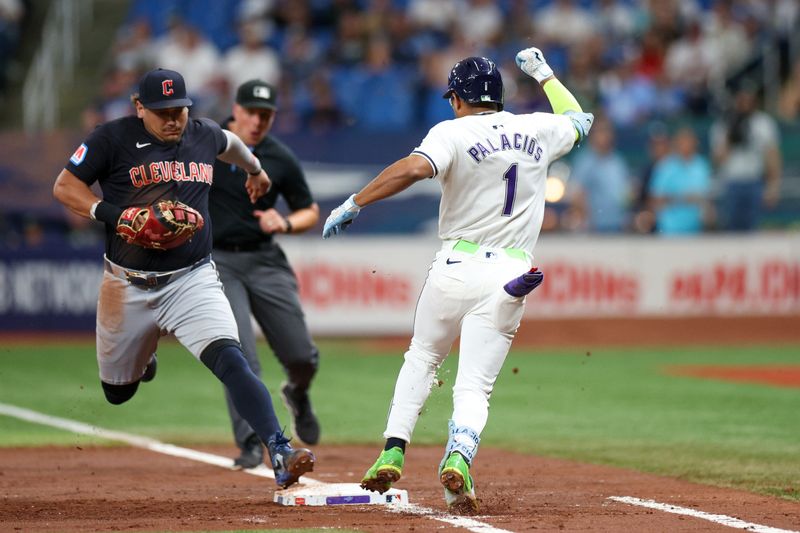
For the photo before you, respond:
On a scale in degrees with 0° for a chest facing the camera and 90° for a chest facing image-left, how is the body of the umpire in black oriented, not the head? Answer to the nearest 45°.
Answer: approximately 0°

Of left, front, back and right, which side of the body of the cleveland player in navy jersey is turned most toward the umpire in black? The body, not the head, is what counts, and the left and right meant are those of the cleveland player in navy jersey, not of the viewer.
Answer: left

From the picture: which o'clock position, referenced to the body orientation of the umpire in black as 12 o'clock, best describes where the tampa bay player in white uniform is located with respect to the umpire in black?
The tampa bay player in white uniform is roughly at 11 o'clock from the umpire in black.

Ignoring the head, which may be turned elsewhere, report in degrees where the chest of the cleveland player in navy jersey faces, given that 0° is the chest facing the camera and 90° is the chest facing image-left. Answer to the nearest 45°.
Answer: approximately 315°

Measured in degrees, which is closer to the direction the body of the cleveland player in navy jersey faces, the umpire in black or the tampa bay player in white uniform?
the tampa bay player in white uniform

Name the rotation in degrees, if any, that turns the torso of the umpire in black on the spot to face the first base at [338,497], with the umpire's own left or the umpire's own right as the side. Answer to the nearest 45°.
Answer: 0° — they already face it

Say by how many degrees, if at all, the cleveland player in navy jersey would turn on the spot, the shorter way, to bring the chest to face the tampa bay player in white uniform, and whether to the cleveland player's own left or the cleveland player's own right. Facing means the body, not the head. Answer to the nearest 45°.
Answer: approximately 45° to the cleveland player's own left
